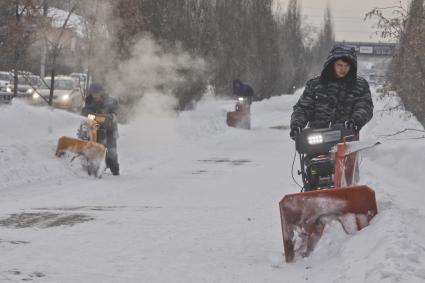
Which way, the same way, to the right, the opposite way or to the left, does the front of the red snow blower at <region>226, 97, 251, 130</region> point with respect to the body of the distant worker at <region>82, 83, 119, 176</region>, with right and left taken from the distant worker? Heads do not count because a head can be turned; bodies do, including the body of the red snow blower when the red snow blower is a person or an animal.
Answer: the same way

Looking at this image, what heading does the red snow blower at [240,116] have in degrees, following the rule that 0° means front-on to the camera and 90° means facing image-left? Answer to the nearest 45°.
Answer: approximately 45°

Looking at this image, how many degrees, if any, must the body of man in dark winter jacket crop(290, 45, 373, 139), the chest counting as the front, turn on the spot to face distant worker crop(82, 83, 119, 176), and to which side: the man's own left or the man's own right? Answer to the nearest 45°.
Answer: approximately 135° to the man's own right

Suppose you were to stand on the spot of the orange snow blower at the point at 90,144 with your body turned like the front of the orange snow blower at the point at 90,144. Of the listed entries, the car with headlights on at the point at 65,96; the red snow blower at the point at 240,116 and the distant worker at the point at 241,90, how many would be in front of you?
0

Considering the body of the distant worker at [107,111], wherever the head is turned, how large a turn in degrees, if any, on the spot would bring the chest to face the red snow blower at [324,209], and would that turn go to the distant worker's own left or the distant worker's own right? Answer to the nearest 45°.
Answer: approximately 45° to the distant worker's own left

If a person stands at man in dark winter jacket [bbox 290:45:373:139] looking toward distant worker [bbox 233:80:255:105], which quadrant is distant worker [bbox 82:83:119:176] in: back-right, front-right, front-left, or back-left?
front-left

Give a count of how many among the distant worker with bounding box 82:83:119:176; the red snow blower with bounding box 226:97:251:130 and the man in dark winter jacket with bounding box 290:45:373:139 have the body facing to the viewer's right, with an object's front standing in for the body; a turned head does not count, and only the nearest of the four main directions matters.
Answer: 0

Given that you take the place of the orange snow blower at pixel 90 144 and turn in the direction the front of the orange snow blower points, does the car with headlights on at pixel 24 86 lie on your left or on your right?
on your right

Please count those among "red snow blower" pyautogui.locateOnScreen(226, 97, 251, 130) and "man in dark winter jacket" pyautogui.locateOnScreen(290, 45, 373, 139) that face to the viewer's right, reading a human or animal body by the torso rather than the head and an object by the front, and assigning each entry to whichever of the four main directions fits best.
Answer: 0

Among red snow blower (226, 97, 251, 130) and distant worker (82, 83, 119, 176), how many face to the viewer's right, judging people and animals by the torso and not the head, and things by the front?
0

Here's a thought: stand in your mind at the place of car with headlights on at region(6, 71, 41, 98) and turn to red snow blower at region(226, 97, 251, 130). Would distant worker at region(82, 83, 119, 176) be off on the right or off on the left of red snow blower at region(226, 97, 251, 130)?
right

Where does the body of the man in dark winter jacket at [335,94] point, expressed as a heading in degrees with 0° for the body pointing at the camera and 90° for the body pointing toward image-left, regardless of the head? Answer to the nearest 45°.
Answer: approximately 0°

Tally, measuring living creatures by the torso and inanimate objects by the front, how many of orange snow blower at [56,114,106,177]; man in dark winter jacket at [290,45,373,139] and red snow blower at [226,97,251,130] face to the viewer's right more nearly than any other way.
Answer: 0

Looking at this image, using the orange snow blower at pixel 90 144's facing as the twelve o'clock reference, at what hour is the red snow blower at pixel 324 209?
the red snow blower at pixel 324 209 is roughly at 10 o'clock from the orange snow blower at pixel 90 144.

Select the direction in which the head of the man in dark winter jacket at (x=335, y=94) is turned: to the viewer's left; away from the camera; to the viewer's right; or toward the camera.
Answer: toward the camera
